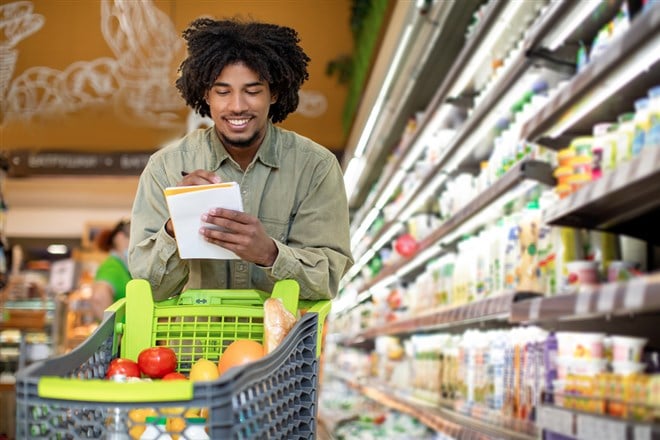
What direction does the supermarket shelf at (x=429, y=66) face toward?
to the viewer's left

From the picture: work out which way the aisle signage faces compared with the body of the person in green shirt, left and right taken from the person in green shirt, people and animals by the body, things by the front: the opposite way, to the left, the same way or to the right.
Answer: to the right

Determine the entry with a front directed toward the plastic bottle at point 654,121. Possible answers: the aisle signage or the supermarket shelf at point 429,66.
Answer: the aisle signage

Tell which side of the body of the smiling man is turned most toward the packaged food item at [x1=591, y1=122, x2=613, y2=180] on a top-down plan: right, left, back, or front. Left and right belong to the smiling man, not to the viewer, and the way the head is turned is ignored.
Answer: left

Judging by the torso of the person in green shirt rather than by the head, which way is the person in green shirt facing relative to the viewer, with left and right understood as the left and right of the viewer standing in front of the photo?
facing to the right of the viewer

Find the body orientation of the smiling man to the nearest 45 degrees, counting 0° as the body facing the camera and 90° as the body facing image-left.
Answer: approximately 0°

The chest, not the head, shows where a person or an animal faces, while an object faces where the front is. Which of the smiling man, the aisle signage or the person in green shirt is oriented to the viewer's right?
the person in green shirt

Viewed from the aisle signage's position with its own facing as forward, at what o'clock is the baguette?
The baguette is roughly at 12 o'clock from the aisle signage.
